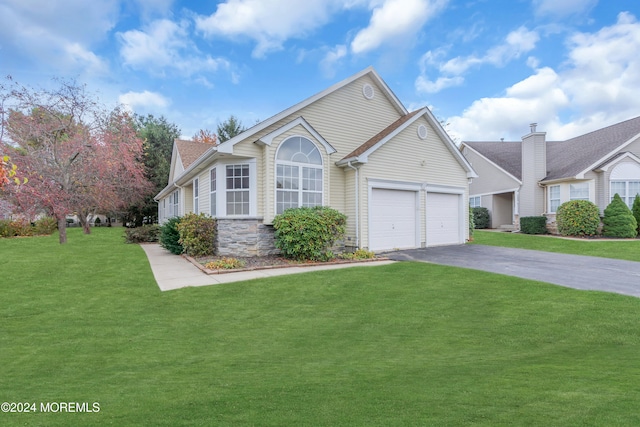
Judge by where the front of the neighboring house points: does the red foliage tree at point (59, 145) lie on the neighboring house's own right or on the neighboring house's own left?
on the neighboring house's own right

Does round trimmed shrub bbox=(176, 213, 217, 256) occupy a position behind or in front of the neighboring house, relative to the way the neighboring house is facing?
in front

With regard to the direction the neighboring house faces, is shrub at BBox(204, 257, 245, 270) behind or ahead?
ahead

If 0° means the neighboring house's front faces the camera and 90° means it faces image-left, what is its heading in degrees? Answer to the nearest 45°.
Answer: approximately 0°

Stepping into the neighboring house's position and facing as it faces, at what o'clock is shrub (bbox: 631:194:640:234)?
The shrub is roughly at 10 o'clock from the neighboring house.

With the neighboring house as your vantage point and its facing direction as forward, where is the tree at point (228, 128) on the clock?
The tree is roughly at 3 o'clock from the neighboring house.

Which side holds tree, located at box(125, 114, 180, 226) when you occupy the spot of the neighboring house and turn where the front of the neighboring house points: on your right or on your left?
on your right
